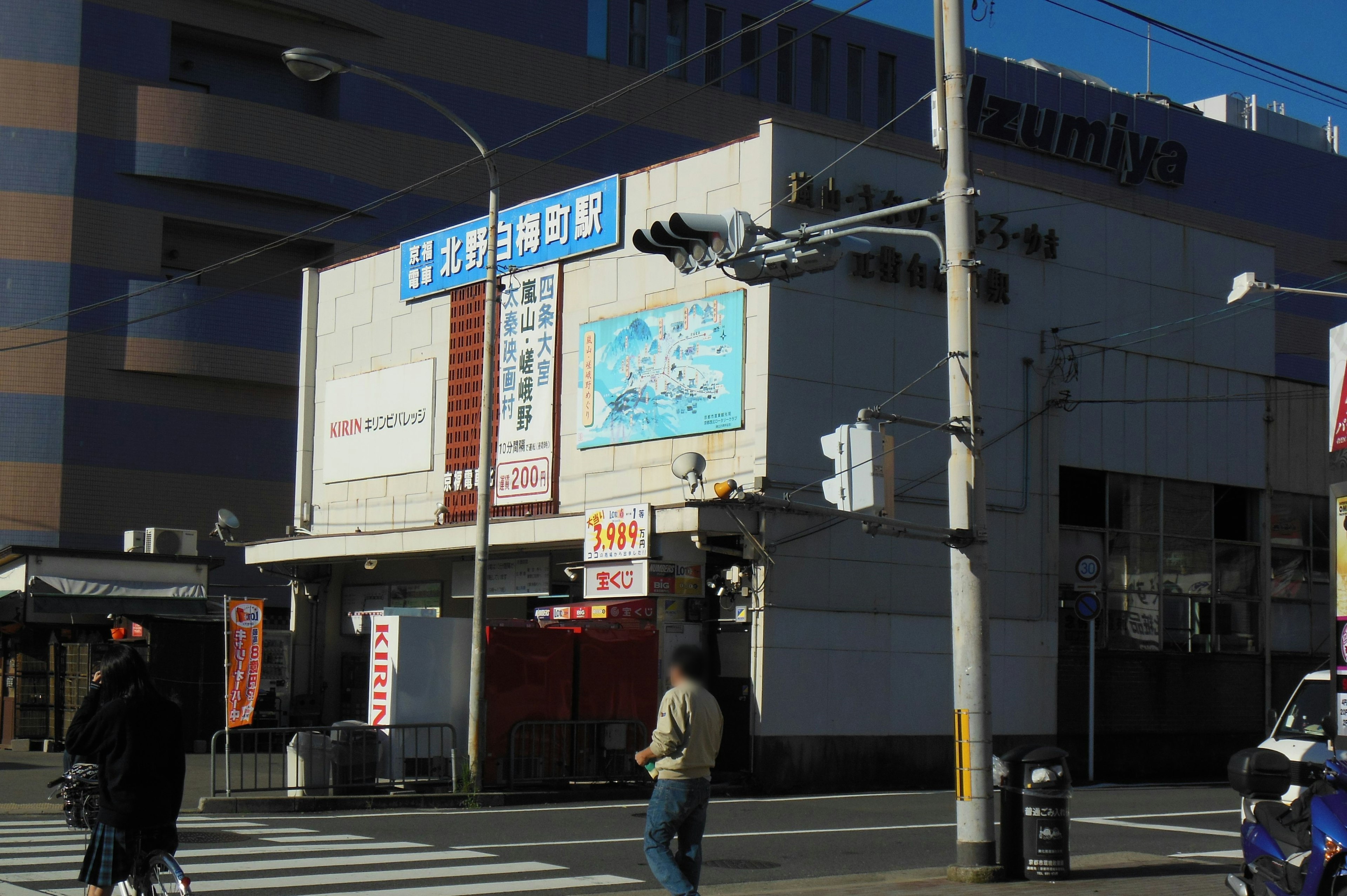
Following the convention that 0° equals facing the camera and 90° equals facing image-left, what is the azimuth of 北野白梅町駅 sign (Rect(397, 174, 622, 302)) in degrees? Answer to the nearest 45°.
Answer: approximately 45°

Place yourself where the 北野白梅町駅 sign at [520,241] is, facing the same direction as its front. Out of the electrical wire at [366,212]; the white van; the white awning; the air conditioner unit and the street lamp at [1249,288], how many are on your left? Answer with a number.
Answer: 2

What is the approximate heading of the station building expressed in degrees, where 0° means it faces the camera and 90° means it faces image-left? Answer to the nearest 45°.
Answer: approximately 45°

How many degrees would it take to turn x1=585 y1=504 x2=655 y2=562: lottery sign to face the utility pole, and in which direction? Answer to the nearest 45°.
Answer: approximately 45° to its left

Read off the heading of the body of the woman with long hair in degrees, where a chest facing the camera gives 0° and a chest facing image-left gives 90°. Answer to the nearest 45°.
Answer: approximately 135°

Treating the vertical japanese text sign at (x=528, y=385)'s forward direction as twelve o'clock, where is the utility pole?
The utility pole is roughly at 10 o'clock from the vertical japanese text sign.

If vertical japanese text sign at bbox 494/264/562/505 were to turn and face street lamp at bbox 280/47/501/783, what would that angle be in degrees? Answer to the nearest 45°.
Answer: approximately 45° to its left

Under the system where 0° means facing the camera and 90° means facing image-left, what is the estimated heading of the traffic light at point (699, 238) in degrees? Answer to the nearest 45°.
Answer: approximately 45°

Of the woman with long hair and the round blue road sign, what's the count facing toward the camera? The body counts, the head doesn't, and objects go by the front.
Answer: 1
